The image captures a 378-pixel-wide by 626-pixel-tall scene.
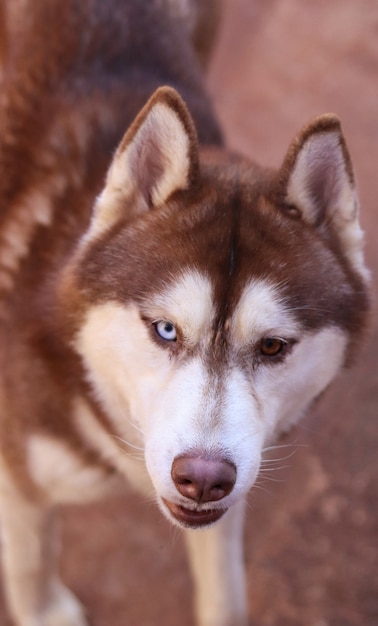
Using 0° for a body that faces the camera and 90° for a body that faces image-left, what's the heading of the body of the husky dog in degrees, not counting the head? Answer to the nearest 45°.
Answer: approximately 0°
